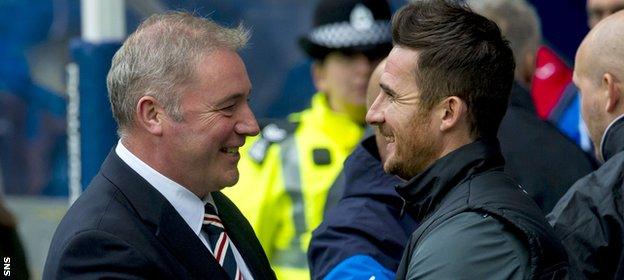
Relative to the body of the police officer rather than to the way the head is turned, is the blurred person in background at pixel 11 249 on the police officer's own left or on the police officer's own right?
on the police officer's own right

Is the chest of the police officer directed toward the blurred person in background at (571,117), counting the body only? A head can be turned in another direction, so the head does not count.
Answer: no

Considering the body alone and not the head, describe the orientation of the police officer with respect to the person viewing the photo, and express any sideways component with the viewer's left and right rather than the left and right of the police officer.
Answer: facing the viewer and to the right of the viewer

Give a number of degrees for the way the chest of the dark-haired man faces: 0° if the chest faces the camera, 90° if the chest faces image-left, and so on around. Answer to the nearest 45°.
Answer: approximately 90°

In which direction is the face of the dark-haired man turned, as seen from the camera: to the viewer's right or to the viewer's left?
to the viewer's left

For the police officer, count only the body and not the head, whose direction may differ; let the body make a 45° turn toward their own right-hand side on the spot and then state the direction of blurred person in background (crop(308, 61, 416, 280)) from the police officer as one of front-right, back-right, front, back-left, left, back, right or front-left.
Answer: front

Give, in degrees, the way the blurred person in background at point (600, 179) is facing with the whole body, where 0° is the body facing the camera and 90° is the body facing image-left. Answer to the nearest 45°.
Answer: approximately 135°

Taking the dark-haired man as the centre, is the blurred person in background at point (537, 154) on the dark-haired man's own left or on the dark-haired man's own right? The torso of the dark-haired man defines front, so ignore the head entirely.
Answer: on the dark-haired man's own right

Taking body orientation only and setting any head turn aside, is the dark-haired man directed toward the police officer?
no

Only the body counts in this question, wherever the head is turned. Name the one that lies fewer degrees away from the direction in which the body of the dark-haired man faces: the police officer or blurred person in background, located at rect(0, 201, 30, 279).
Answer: the blurred person in background

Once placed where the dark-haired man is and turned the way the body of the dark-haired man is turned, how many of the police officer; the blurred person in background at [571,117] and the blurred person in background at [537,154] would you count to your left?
0

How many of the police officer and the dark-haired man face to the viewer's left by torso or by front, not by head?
1

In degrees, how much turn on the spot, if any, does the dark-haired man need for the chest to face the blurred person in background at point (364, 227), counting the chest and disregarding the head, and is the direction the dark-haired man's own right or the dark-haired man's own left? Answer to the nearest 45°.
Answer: approximately 45° to the dark-haired man's own right
